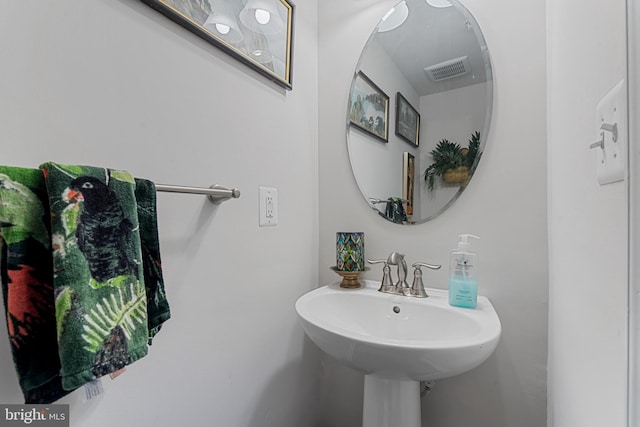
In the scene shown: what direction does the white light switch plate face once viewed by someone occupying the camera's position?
facing to the left of the viewer

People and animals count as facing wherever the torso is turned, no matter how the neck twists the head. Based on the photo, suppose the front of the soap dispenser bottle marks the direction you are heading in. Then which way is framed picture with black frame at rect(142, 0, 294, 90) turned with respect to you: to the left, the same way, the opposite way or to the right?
to the left

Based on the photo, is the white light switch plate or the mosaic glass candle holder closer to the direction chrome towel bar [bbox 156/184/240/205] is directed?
the white light switch plate

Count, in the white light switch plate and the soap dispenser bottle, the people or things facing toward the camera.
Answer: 1

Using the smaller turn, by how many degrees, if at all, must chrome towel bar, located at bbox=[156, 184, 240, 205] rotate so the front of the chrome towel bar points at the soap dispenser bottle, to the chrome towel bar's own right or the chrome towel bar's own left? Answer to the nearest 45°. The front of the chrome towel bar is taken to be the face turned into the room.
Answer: approximately 45° to the chrome towel bar's own left

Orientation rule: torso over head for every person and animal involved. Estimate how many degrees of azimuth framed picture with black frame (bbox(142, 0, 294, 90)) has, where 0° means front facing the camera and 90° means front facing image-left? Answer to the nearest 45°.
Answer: approximately 315°
